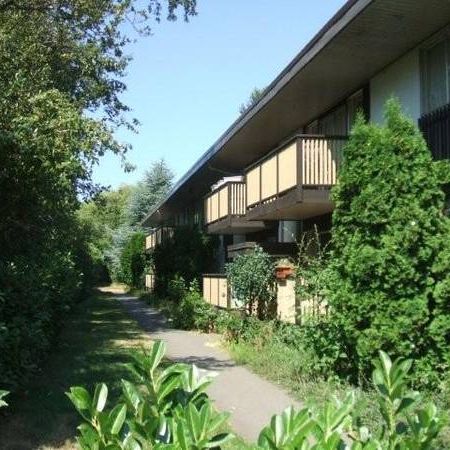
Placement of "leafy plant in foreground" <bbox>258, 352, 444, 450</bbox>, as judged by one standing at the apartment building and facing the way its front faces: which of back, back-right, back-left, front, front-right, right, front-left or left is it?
front-left

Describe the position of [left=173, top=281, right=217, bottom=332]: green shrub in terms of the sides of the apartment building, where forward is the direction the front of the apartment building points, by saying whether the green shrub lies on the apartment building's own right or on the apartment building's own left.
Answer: on the apartment building's own right

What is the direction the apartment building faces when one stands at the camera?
facing the viewer and to the left of the viewer
